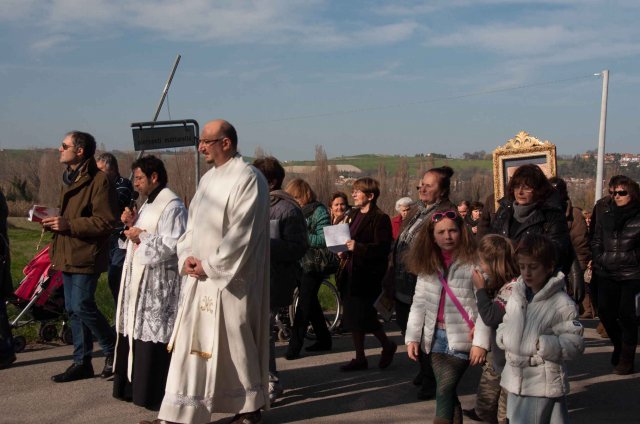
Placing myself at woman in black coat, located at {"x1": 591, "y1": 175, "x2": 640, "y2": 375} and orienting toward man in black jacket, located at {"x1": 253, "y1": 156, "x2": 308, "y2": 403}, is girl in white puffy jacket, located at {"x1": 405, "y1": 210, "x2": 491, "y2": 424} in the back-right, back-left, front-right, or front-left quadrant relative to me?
front-left

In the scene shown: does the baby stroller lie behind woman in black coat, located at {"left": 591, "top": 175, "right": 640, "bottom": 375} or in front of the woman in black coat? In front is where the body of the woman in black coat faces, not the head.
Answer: in front

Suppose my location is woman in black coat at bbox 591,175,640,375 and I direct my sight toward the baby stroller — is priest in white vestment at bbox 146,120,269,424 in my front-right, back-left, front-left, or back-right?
front-left

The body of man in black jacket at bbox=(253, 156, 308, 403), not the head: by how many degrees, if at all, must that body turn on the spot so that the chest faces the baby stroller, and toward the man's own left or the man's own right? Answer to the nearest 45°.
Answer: approximately 45° to the man's own right

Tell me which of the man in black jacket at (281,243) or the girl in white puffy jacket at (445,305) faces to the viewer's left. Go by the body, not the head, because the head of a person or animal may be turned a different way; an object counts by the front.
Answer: the man in black jacket

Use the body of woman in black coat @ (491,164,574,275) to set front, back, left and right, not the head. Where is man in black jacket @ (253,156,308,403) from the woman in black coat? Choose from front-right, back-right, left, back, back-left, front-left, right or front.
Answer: front-right

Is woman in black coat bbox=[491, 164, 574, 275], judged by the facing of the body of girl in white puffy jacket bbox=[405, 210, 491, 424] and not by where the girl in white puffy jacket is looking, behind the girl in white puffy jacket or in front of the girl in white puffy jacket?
behind

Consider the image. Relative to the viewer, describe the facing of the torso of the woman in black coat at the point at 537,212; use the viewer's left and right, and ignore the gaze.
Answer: facing the viewer and to the left of the viewer

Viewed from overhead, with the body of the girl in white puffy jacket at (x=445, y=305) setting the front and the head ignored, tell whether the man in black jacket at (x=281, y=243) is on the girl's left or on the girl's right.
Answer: on the girl's right

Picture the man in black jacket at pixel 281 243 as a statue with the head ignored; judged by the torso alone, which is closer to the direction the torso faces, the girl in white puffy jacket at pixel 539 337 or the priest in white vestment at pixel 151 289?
the priest in white vestment

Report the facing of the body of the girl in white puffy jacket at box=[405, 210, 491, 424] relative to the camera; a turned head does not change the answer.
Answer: toward the camera
